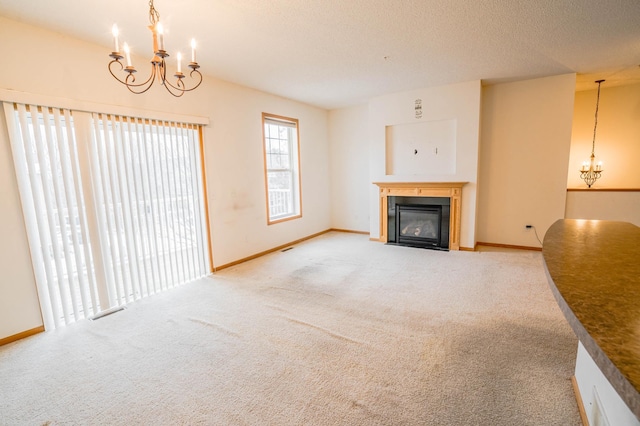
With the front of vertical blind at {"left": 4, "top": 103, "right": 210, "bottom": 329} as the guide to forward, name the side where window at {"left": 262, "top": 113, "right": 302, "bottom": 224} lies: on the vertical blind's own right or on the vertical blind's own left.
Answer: on the vertical blind's own left

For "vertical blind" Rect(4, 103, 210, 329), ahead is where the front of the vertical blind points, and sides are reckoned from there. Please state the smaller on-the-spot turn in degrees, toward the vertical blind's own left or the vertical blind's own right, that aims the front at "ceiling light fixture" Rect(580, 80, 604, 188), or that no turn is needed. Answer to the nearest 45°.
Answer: approximately 45° to the vertical blind's own left

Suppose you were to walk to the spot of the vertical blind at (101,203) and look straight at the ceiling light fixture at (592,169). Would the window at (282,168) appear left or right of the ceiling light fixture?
left

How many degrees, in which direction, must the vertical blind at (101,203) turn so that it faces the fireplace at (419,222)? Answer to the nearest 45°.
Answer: approximately 45° to its left

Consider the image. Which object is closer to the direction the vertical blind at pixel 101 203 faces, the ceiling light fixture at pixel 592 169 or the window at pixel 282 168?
the ceiling light fixture

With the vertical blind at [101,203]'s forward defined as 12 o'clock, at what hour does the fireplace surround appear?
The fireplace surround is roughly at 11 o'clock from the vertical blind.

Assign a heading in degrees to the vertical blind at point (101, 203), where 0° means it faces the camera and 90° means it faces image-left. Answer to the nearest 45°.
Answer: approximately 315°

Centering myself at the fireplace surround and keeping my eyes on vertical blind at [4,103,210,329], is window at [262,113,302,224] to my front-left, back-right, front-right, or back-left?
front-right
